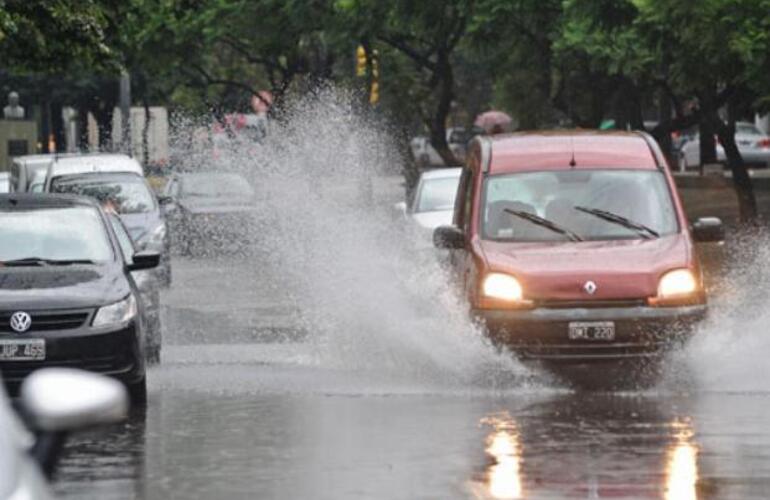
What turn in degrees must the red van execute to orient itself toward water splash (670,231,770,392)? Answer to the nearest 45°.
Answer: approximately 90° to its left

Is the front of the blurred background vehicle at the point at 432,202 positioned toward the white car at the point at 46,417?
yes

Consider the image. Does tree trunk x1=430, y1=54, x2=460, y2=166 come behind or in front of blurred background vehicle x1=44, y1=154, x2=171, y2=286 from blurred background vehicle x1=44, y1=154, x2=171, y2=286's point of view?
behind

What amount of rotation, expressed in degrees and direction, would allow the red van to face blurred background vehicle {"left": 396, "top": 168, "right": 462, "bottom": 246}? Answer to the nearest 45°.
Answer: approximately 180°

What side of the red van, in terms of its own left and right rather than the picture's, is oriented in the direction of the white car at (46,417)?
front

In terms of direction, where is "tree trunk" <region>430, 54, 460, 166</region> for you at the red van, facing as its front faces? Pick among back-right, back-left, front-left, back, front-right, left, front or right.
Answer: back

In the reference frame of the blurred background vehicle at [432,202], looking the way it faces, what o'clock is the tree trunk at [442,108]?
The tree trunk is roughly at 6 o'clock from the blurred background vehicle.

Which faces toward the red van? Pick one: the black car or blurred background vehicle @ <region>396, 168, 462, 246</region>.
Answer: the blurred background vehicle
